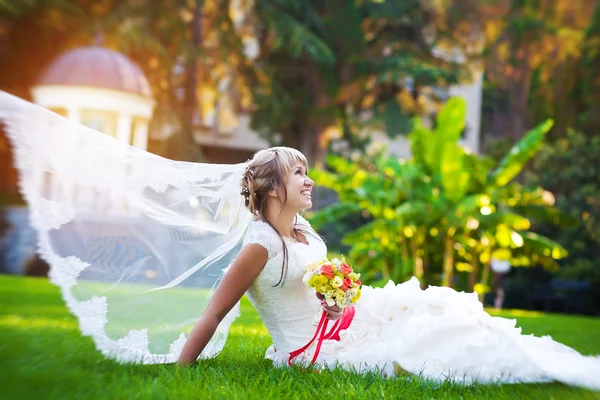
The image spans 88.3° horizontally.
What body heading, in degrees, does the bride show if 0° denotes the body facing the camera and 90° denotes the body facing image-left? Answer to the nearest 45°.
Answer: approximately 270°

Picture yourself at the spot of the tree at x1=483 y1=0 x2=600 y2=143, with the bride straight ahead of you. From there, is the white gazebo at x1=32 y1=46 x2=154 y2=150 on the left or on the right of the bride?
right

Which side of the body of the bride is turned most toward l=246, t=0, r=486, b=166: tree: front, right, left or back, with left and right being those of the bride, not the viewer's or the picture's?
left

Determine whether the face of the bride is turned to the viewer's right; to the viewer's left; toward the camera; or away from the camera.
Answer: to the viewer's right

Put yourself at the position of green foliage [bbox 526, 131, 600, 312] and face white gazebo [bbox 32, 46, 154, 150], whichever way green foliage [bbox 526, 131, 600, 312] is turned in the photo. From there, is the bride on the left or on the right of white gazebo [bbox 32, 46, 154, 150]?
left

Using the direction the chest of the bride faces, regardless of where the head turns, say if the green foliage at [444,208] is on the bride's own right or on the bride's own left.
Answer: on the bride's own left

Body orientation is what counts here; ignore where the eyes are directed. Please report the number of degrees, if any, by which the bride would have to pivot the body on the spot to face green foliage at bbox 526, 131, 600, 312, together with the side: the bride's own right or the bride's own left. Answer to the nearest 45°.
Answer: approximately 45° to the bride's own left
